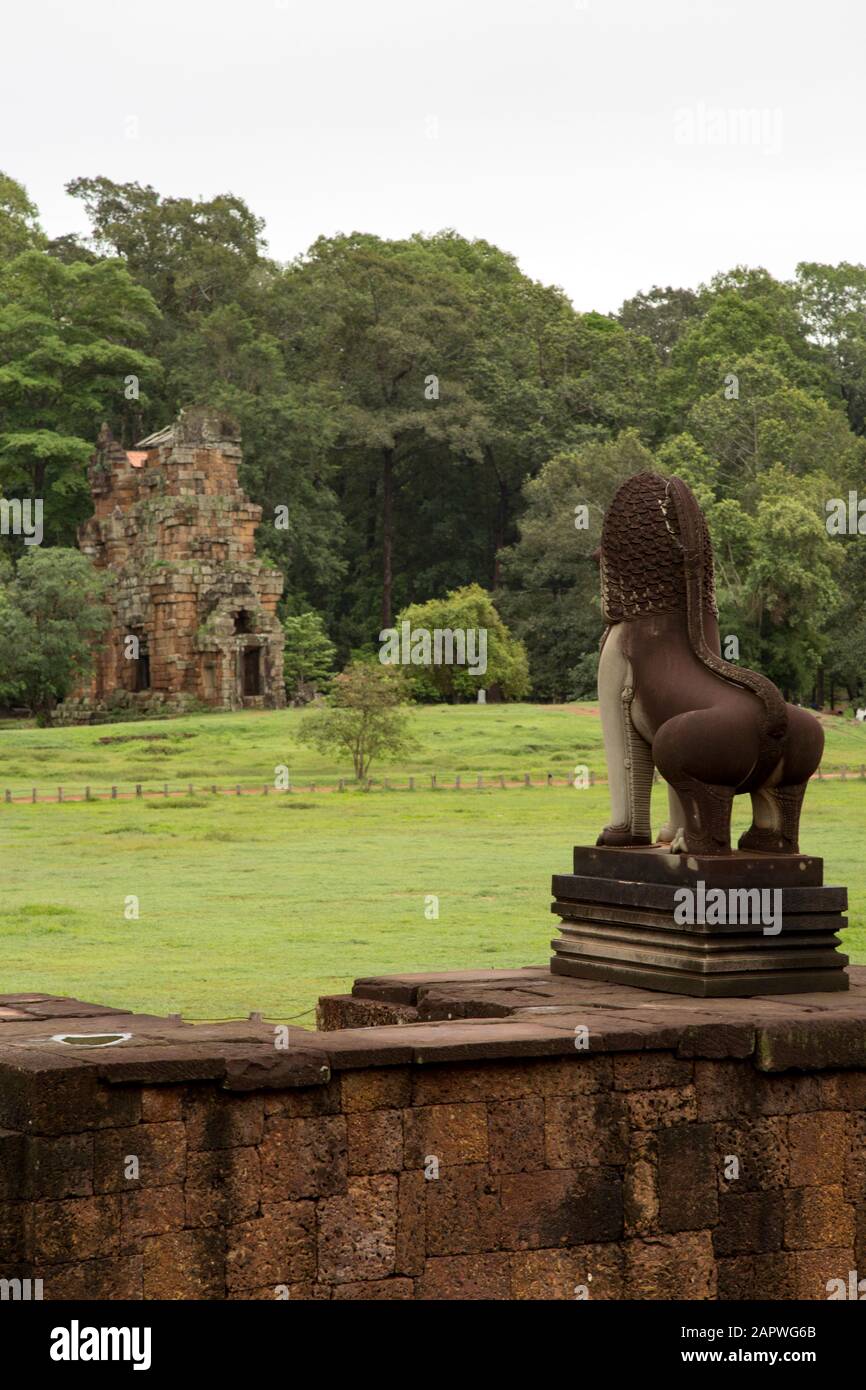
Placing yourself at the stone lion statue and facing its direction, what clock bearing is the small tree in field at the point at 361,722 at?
The small tree in field is roughly at 1 o'clock from the stone lion statue.

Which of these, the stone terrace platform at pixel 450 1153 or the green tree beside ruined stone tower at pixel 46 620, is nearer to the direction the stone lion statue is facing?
the green tree beside ruined stone tower

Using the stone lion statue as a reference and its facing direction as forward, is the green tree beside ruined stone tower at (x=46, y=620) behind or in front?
in front

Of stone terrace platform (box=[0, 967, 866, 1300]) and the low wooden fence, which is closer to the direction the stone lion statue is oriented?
the low wooden fence

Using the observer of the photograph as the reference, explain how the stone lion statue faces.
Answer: facing away from the viewer and to the left of the viewer

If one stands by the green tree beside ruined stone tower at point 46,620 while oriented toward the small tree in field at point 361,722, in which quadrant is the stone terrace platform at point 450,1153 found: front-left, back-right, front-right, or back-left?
front-right

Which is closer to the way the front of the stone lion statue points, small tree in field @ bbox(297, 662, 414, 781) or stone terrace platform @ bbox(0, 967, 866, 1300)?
the small tree in field

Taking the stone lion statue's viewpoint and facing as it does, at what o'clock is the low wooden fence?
The low wooden fence is roughly at 1 o'clock from the stone lion statue.
